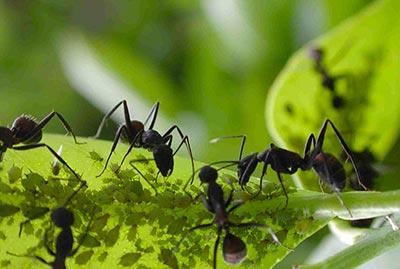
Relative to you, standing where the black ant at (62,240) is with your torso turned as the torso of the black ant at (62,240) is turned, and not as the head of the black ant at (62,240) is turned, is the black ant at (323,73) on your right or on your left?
on your right

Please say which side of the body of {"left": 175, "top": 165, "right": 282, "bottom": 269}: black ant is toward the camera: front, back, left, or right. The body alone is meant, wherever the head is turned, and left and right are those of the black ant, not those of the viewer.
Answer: back

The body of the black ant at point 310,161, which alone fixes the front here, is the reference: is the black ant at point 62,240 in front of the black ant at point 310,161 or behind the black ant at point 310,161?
in front

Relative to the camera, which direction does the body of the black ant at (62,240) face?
away from the camera

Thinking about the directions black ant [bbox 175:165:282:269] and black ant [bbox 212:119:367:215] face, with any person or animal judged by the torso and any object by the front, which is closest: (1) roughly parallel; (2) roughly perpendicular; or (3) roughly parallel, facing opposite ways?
roughly perpendicular

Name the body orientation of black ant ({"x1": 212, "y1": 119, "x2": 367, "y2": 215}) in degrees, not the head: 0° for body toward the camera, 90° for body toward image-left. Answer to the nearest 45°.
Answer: approximately 90°
